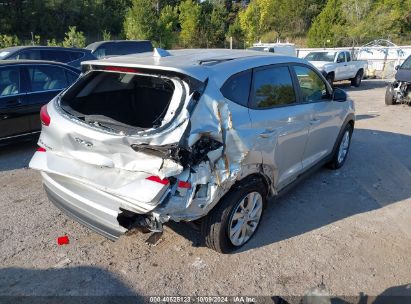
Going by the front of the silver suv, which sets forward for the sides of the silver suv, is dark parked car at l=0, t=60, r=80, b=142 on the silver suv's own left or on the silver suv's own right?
on the silver suv's own left

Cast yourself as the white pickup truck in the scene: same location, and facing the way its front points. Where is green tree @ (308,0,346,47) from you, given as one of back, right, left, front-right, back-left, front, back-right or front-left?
back-right

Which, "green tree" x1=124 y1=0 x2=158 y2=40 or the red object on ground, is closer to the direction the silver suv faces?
the green tree

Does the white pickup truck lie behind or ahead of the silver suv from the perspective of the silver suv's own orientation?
ahead

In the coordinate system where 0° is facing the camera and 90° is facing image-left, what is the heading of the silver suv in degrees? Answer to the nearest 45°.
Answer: approximately 225°

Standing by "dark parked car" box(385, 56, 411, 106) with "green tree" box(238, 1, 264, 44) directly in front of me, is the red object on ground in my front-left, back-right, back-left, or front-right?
back-left

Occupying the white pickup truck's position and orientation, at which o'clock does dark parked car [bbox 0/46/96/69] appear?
The dark parked car is roughly at 12 o'clock from the white pickup truck.
